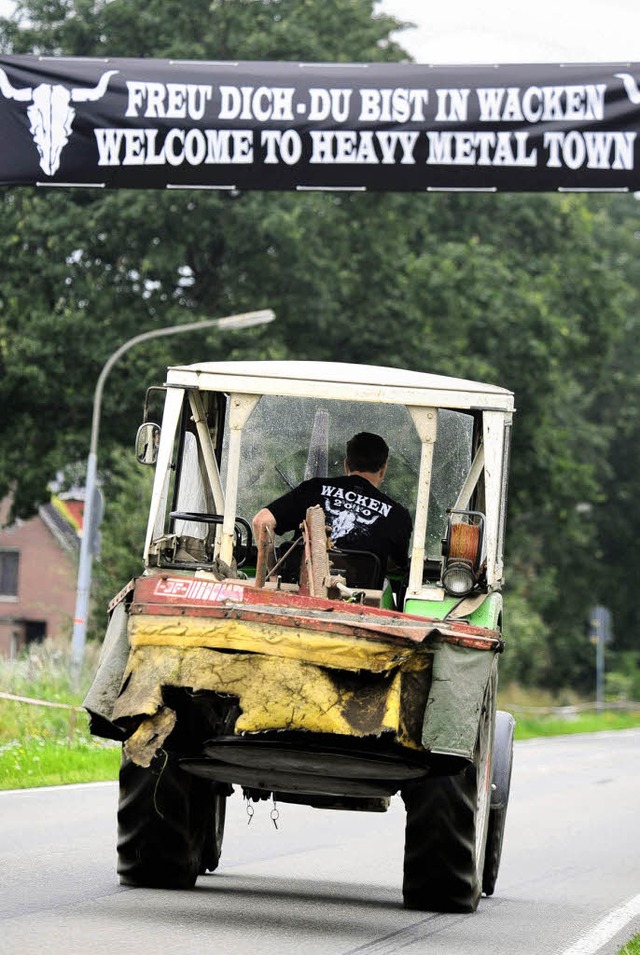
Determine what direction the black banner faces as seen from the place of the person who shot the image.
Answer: facing the viewer
